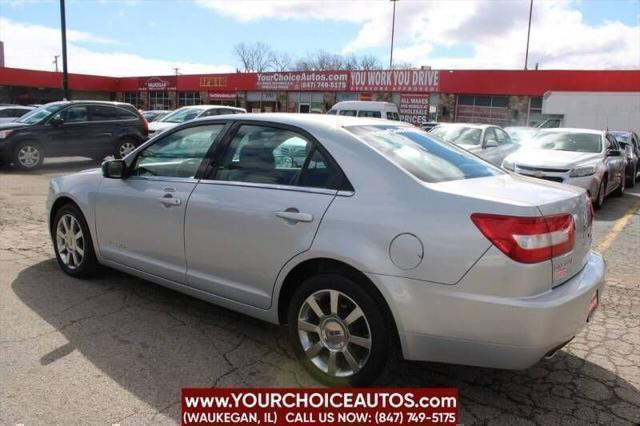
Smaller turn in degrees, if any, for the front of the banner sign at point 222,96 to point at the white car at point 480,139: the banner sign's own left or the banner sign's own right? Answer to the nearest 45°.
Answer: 0° — it already faces it

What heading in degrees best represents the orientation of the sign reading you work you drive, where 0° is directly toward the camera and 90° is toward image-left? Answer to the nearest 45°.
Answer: approximately 0°

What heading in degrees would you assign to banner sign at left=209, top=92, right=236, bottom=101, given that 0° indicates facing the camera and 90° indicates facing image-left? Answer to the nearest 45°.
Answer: approximately 0°

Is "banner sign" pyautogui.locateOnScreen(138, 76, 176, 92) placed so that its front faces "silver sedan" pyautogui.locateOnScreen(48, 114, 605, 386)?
yes

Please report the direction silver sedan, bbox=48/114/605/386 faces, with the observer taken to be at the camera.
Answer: facing away from the viewer and to the left of the viewer

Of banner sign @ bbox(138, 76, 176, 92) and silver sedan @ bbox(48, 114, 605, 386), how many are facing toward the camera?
1

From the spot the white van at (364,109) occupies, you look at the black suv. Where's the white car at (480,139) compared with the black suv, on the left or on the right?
left

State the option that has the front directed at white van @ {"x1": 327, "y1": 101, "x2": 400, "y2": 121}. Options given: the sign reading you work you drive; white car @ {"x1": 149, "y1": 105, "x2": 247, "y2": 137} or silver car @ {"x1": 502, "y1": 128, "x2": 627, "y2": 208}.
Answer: the sign reading you work you drive
